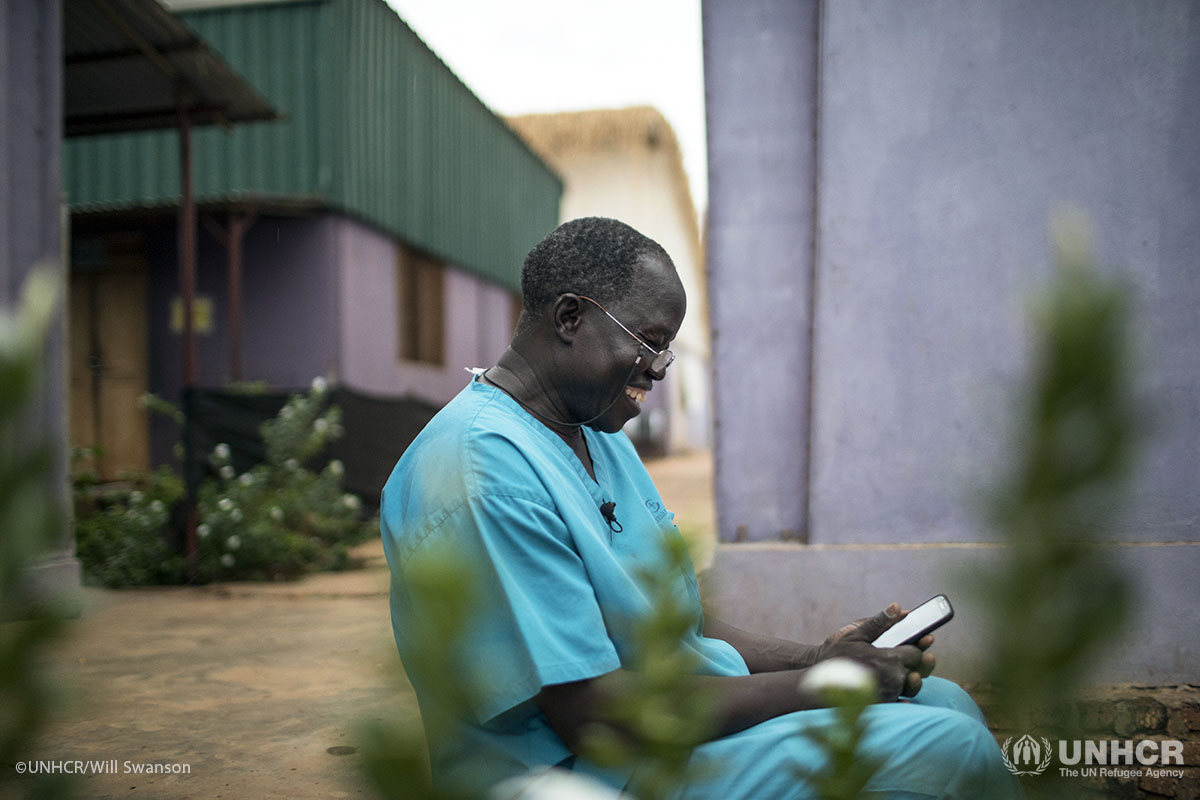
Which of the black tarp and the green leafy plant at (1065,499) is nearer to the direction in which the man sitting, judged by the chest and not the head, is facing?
the green leafy plant

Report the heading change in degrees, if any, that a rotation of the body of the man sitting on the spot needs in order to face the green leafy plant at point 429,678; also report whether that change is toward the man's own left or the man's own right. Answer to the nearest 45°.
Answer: approximately 90° to the man's own right

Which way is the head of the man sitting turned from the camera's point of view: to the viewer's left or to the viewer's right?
to the viewer's right

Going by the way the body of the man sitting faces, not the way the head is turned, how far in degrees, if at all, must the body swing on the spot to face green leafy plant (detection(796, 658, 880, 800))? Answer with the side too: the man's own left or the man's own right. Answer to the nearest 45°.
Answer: approximately 90° to the man's own right

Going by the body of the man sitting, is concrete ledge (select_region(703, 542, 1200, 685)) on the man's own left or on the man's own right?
on the man's own left

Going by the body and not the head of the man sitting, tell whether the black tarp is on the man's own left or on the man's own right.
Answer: on the man's own left

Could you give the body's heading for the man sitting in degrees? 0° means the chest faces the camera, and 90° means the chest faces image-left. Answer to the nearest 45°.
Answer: approximately 270°
